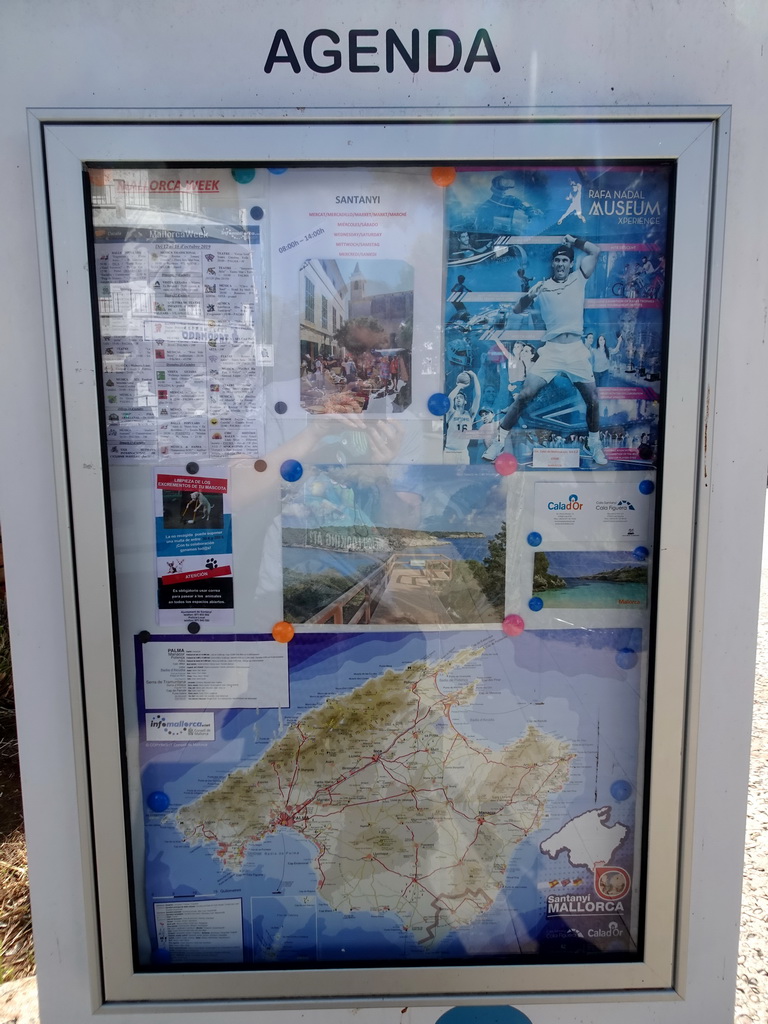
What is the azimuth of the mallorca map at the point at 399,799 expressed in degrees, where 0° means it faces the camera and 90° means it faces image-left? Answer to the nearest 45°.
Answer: approximately 0°
